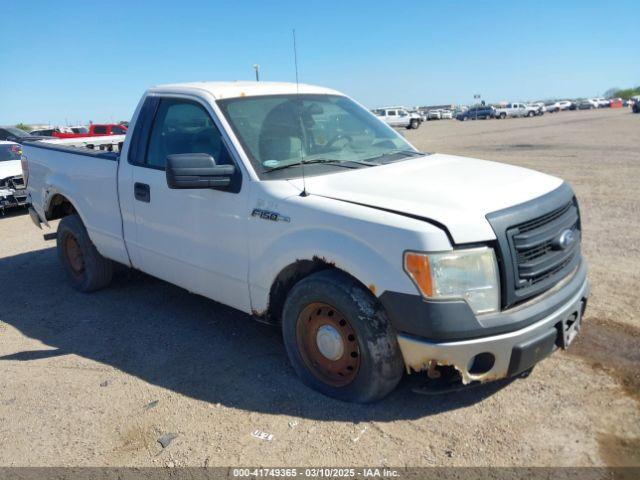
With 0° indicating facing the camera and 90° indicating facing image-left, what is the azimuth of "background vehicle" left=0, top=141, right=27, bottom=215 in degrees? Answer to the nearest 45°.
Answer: approximately 315°

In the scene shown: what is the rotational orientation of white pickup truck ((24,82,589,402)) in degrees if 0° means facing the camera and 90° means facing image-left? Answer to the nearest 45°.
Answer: approximately 315°

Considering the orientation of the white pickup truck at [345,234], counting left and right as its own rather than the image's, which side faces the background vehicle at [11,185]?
back
